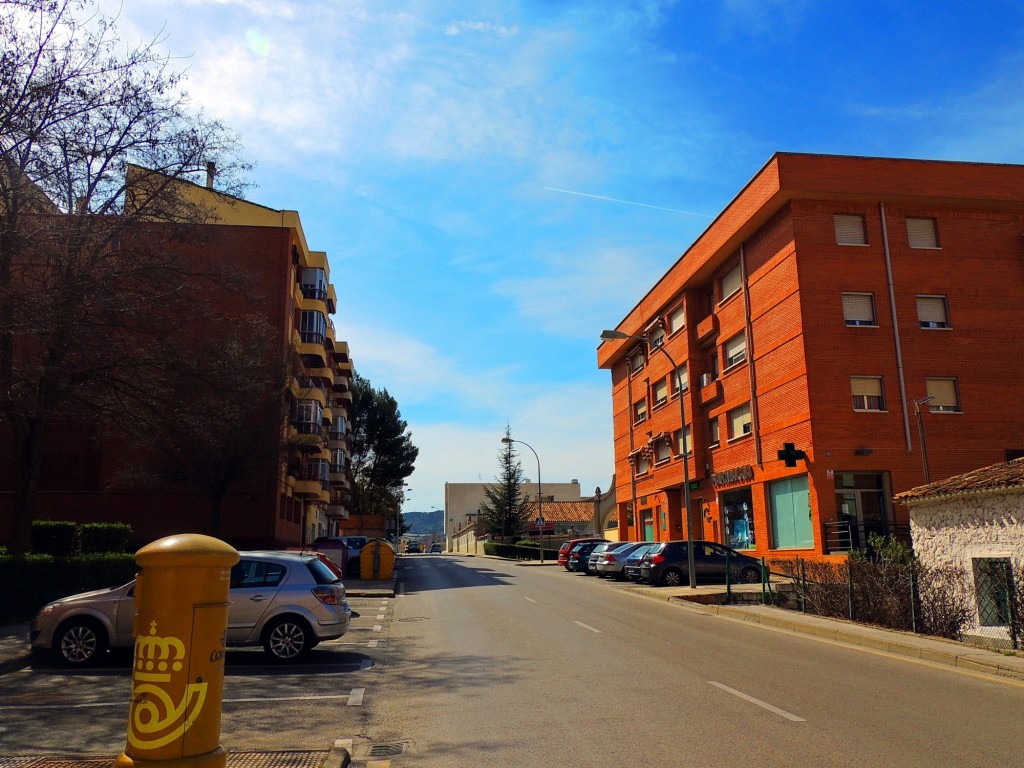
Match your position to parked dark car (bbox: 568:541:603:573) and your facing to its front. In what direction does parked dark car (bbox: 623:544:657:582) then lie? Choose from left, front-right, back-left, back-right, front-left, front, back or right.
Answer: back-right

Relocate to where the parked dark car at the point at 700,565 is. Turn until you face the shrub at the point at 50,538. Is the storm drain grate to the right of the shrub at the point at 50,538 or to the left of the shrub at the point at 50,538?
left

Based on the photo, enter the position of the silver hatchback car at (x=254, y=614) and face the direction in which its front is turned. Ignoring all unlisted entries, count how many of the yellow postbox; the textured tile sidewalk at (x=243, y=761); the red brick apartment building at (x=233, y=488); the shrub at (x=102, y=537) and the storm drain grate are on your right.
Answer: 2

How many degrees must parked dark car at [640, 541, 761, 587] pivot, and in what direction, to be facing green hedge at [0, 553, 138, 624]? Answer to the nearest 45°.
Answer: approximately 135° to its right

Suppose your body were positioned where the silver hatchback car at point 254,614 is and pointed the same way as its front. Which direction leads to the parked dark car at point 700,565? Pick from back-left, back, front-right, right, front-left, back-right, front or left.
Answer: back-right

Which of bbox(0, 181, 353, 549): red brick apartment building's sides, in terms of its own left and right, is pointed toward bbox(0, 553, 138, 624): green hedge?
right

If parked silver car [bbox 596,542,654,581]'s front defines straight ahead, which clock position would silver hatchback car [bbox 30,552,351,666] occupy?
The silver hatchback car is roughly at 5 o'clock from the parked silver car.

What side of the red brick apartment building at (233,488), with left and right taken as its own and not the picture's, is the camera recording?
right

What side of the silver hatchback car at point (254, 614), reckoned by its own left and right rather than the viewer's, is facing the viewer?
left

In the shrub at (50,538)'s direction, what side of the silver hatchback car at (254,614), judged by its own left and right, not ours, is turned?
right

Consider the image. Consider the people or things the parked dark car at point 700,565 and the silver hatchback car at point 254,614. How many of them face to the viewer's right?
1

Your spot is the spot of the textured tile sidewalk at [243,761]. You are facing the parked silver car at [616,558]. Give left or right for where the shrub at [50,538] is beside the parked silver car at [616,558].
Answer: left

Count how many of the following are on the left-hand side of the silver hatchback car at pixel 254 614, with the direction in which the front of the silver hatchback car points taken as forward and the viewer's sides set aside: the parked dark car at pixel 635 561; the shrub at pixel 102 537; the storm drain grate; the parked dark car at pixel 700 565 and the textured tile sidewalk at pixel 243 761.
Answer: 2

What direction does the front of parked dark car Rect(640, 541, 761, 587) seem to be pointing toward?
to the viewer's right

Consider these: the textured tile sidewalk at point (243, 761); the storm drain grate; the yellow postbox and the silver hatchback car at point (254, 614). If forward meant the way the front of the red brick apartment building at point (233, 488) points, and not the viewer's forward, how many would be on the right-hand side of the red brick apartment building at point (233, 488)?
4

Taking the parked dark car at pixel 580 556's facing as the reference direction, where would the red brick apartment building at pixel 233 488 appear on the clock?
The red brick apartment building is roughly at 7 o'clock from the parked dark car.
